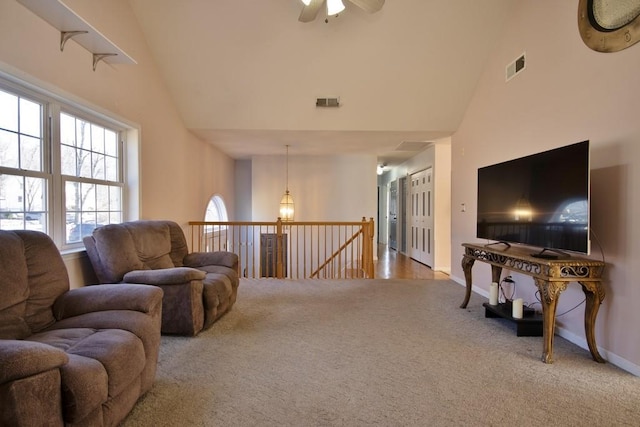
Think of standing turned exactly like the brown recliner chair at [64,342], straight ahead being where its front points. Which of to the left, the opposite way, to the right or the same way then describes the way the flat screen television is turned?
the opposite way

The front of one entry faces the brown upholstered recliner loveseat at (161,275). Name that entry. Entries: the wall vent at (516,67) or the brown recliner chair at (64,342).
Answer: the wall vent

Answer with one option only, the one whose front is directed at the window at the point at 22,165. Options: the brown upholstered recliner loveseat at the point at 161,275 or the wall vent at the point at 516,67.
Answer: the wall vent

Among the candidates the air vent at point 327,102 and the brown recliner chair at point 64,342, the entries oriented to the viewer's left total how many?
0

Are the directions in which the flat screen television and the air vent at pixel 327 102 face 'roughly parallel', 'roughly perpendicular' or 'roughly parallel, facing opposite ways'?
roughly perpendicular

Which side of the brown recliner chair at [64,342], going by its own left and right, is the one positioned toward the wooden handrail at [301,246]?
left

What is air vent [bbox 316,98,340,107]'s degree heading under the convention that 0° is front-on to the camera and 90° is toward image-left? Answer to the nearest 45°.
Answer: approximately 0°

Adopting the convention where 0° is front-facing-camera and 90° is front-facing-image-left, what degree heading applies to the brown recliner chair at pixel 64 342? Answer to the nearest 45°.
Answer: approximately 315°
